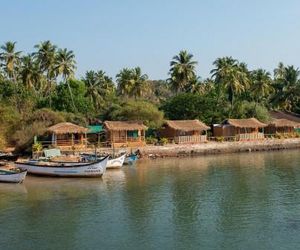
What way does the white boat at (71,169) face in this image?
to the viewer's right

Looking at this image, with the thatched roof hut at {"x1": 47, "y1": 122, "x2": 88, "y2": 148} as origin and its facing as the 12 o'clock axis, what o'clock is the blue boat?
The blue boat is roughly at 10 o'clock from the thatched roof hut.

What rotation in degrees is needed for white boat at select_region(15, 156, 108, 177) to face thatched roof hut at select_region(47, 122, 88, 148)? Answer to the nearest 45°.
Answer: approximately 90° to its left

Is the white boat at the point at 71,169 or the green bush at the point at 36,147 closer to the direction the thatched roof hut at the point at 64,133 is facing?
the white boat

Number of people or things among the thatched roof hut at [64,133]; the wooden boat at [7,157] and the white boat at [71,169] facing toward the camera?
1

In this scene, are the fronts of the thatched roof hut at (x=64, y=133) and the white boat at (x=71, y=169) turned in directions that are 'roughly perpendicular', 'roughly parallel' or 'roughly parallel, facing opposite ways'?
roughly perpendicular
